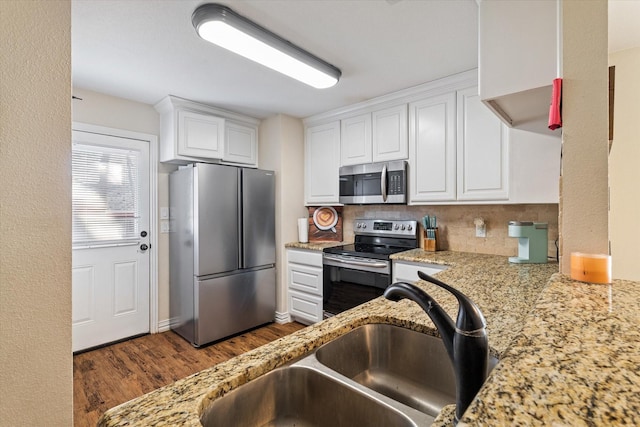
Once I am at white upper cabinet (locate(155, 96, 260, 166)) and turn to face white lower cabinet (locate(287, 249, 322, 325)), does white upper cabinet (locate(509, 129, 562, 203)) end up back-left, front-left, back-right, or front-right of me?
front-right

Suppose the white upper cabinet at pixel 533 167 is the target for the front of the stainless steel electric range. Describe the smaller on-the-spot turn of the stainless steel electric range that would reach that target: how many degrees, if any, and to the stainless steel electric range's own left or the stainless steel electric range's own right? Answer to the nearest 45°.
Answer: approximately 90° to the stainless steel electric range's own left

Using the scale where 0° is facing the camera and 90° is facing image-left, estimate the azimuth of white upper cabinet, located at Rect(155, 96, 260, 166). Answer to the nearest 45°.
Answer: approximately 315°

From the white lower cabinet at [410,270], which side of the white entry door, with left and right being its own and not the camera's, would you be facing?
front

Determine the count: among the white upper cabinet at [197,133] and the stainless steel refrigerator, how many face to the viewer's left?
0

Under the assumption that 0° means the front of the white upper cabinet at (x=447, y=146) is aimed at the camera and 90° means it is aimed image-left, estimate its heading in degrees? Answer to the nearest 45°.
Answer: approximately 45°

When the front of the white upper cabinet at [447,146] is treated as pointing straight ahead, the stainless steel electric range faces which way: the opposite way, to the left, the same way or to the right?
the same way

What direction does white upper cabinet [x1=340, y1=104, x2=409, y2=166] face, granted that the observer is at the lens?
facing the viewer and to the left of the viewer

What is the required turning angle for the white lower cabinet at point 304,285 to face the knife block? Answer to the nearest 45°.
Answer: approximately 90° to its left

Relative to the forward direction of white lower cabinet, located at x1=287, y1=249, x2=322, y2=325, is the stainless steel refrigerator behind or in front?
in front

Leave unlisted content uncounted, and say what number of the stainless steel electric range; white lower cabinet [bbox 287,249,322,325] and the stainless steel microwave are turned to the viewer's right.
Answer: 0

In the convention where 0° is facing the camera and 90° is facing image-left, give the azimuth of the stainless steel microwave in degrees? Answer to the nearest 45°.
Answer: approximately 45°

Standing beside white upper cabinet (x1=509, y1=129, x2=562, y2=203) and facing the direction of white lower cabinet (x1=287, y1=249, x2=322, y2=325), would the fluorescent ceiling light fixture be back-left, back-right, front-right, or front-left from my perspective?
front-left

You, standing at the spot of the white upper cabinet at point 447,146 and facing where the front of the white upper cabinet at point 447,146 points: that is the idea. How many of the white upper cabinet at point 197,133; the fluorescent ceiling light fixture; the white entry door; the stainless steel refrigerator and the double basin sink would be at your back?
0
